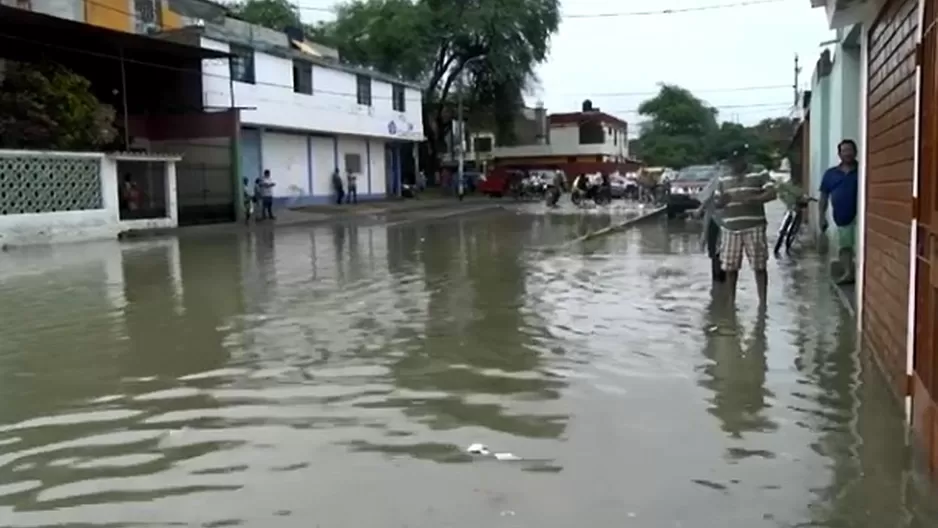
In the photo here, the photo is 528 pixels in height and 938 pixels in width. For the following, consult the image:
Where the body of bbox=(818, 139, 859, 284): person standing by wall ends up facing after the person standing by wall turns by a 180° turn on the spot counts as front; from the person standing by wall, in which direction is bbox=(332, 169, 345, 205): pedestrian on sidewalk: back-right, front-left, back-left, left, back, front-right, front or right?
front-left

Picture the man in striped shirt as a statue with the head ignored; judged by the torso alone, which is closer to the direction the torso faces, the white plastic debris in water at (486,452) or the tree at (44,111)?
the white plastic debris in water

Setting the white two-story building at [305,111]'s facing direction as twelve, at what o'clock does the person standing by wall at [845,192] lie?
The person standing by wall is roughly at 1 o'clock from the white two-story building.

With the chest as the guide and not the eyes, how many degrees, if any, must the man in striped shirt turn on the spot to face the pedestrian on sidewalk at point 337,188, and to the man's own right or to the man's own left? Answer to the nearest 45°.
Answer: approximately 135° to the man's own right

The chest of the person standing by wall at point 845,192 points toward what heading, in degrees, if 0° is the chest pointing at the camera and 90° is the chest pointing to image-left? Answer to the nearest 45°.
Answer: approximately 0°

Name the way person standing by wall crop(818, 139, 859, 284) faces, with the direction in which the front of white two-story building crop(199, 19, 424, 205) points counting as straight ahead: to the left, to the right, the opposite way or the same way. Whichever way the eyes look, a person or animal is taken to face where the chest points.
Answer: to the right

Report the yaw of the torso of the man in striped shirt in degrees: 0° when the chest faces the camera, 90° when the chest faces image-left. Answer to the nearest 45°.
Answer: approximately 0°

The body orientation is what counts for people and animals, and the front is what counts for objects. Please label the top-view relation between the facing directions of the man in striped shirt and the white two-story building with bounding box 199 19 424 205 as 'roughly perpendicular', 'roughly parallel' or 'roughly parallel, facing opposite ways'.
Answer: roughly perpendicular

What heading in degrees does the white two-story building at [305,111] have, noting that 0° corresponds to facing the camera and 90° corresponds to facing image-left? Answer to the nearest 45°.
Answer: approximately 315°

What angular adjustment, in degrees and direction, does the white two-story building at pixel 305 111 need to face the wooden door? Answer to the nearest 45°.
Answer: approximately 45° to its right

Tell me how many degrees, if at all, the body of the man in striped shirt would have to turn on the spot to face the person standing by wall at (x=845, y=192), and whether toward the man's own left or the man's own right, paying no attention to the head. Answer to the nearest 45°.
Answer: approximately 135° to the man's own left

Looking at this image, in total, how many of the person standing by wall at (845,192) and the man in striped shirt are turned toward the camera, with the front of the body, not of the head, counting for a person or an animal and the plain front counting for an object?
2

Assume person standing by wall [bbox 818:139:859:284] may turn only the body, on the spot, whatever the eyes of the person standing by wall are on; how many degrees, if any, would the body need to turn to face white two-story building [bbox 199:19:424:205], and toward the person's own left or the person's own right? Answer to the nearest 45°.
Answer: approximately 135° to the person's own right

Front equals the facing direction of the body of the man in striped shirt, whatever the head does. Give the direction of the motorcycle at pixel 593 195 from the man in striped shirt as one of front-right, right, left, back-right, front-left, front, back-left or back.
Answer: back
